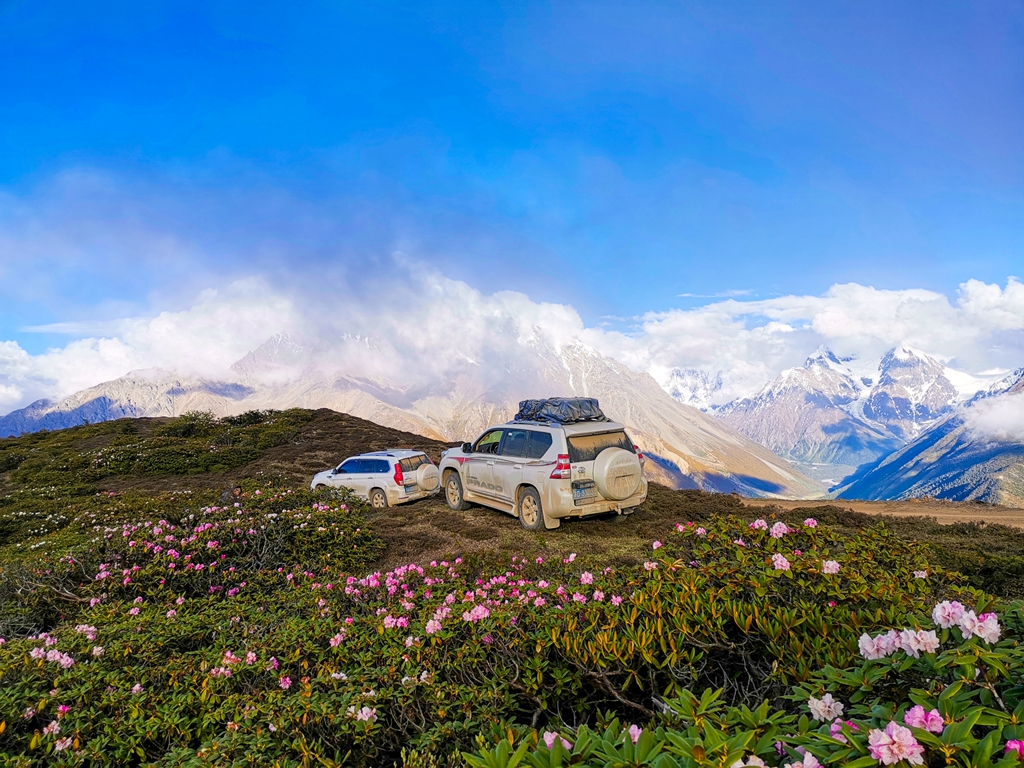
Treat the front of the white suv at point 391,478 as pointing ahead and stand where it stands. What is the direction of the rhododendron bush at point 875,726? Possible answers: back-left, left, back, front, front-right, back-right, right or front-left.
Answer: back-left

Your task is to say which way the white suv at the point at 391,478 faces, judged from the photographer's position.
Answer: facing away from the viewer and to the left of the viewer

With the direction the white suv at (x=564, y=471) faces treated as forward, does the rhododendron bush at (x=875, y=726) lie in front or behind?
behind

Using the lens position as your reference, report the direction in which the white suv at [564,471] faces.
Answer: facing away from the viewer and to the left of the viewer

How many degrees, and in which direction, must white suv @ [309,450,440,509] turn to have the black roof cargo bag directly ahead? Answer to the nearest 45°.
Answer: approximately 180°

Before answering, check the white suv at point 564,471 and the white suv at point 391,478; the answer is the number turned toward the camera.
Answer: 0

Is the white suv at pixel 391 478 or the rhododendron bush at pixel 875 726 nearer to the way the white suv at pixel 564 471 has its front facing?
the white suv

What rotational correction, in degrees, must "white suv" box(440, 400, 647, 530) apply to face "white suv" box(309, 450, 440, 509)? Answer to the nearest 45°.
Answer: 0° — it already faces it

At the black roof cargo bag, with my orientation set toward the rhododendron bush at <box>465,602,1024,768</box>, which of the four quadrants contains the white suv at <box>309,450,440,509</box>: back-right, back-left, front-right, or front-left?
back-right
